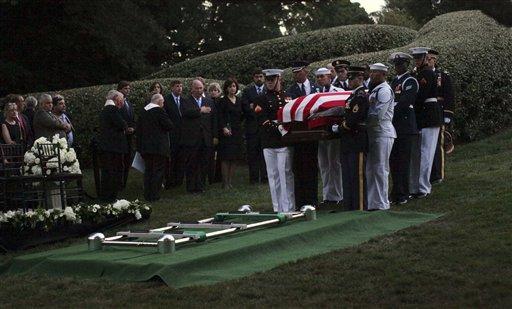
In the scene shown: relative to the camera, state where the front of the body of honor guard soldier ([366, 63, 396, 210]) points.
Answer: to the viewer's left

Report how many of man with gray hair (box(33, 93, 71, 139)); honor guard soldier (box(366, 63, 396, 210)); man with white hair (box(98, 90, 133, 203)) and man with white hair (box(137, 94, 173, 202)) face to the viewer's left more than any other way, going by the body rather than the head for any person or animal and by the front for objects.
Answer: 1

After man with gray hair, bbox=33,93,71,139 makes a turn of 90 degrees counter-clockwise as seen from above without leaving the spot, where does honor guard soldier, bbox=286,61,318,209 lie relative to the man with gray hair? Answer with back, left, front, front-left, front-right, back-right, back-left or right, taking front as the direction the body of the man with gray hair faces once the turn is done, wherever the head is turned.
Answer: right

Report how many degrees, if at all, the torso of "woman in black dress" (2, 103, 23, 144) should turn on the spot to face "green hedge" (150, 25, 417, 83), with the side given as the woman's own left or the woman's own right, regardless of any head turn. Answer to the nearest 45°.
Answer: approximately 90° to the woman's own left

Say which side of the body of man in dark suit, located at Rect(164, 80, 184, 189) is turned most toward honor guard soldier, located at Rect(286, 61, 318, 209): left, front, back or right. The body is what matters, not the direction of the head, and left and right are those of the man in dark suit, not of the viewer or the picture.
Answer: front

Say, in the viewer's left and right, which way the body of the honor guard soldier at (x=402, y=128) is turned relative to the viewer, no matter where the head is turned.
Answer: facing the viewer and to the left of the viewer

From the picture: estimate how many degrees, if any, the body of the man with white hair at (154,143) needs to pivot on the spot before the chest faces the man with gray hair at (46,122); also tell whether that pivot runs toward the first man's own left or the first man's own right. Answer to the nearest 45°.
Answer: approximately 135° to the first man's own left

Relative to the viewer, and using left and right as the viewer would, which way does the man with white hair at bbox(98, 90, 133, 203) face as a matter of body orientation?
facing to the right of the viewer

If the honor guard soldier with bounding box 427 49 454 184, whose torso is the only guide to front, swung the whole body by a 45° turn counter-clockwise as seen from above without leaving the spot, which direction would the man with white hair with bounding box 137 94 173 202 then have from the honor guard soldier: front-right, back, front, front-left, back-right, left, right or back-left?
right

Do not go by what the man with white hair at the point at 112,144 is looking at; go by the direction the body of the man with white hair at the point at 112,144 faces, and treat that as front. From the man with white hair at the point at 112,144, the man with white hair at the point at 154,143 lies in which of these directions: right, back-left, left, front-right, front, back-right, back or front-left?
front-right

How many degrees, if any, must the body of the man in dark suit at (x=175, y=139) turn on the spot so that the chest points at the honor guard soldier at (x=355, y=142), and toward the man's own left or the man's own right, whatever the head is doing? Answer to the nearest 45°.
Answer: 0° — they already face them

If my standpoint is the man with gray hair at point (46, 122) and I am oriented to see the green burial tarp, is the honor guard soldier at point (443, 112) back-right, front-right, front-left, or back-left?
front-left

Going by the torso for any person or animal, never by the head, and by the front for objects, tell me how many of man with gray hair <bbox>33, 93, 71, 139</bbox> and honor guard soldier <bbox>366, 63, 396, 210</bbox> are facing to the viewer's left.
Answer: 1

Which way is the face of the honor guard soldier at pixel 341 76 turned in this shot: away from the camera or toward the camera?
toward the camera
